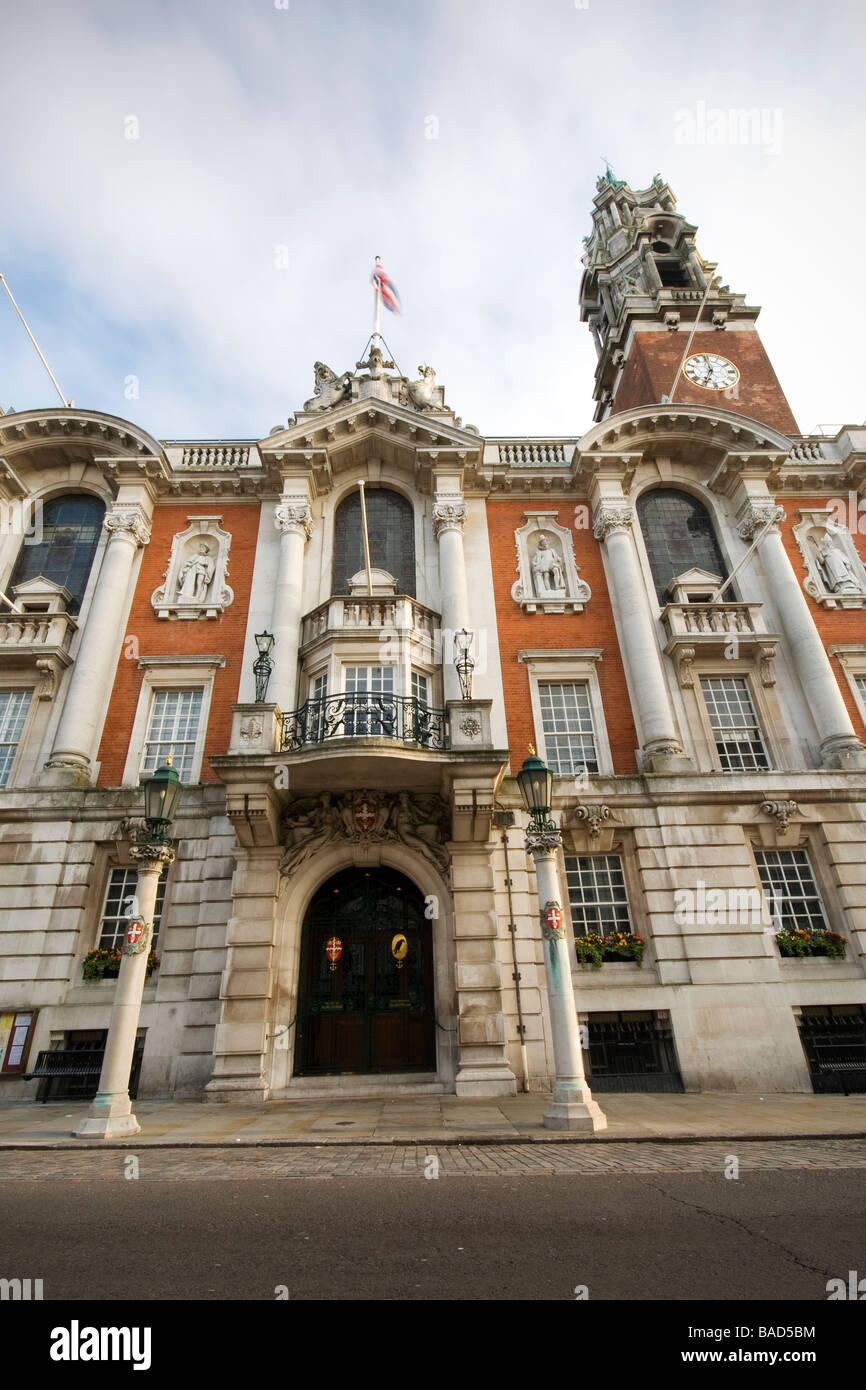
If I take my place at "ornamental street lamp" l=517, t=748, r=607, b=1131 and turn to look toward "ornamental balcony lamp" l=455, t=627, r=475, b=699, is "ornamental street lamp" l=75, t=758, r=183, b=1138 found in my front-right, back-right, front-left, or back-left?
front-left

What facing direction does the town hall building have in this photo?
toward the camera
